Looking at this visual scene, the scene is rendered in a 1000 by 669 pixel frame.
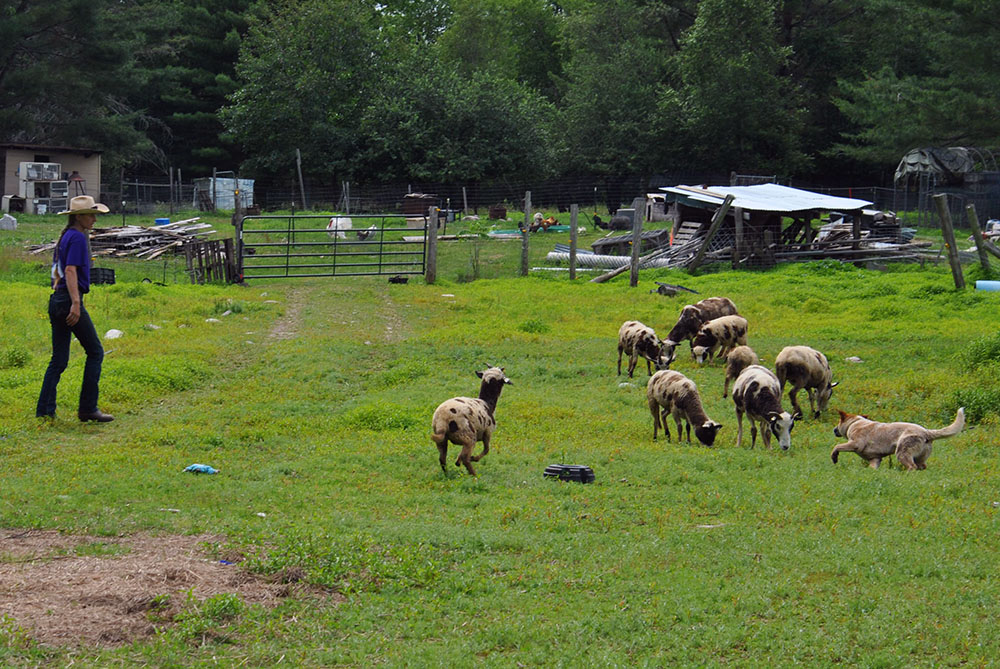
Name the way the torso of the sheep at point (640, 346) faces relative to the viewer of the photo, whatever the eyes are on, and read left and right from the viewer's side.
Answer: facing the viewer and to the right of the viewer

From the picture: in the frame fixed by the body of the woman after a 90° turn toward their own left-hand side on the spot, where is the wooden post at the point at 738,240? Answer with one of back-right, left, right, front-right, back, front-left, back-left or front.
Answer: front-right

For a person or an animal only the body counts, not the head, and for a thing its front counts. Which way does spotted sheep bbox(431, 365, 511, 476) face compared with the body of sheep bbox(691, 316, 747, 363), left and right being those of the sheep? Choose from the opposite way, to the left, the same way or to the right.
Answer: the opposite way

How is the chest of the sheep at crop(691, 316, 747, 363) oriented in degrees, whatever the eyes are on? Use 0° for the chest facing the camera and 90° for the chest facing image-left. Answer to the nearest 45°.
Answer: approximately 45°

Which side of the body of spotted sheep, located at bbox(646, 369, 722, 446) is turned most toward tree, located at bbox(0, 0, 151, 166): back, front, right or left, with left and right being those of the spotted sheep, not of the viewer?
back

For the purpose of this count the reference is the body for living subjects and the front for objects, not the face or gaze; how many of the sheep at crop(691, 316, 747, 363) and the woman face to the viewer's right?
1

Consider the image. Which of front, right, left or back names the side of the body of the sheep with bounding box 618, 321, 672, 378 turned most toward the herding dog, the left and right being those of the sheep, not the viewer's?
front

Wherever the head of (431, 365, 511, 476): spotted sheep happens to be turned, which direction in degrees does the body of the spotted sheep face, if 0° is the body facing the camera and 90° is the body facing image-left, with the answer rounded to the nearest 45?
approximately 225°

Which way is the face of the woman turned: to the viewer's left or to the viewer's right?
to the viewer's right

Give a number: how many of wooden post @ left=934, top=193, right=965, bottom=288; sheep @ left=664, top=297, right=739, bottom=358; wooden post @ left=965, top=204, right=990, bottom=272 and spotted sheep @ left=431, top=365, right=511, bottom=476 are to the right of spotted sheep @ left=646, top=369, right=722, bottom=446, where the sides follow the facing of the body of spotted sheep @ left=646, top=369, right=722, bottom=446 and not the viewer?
1

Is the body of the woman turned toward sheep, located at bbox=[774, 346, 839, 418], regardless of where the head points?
yes

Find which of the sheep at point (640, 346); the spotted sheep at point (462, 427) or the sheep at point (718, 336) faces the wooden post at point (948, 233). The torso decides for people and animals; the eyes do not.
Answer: the spotted sheep

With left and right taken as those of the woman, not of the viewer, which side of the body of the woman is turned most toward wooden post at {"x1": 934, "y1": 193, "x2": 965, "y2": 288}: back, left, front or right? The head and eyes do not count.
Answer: front

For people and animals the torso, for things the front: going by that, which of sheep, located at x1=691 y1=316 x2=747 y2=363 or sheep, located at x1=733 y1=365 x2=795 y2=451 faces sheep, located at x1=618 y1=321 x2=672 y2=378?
sheep, located at x1=691 y1=316 x2=747 y2=363

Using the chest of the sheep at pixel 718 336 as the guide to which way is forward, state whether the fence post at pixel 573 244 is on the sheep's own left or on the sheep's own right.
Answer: on the sheep's own right

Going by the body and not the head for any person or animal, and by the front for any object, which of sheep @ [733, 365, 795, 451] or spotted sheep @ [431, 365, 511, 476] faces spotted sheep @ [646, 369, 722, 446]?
spotted sheep @ [431, 365, 511, 476]

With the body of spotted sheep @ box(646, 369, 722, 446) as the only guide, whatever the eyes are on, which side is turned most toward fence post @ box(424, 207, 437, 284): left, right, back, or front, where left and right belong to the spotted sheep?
back

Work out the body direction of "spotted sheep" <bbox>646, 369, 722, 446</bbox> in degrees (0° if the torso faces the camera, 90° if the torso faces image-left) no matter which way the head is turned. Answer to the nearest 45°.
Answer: approximately 315°

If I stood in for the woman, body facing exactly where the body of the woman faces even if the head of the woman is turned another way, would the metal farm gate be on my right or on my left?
on my left
